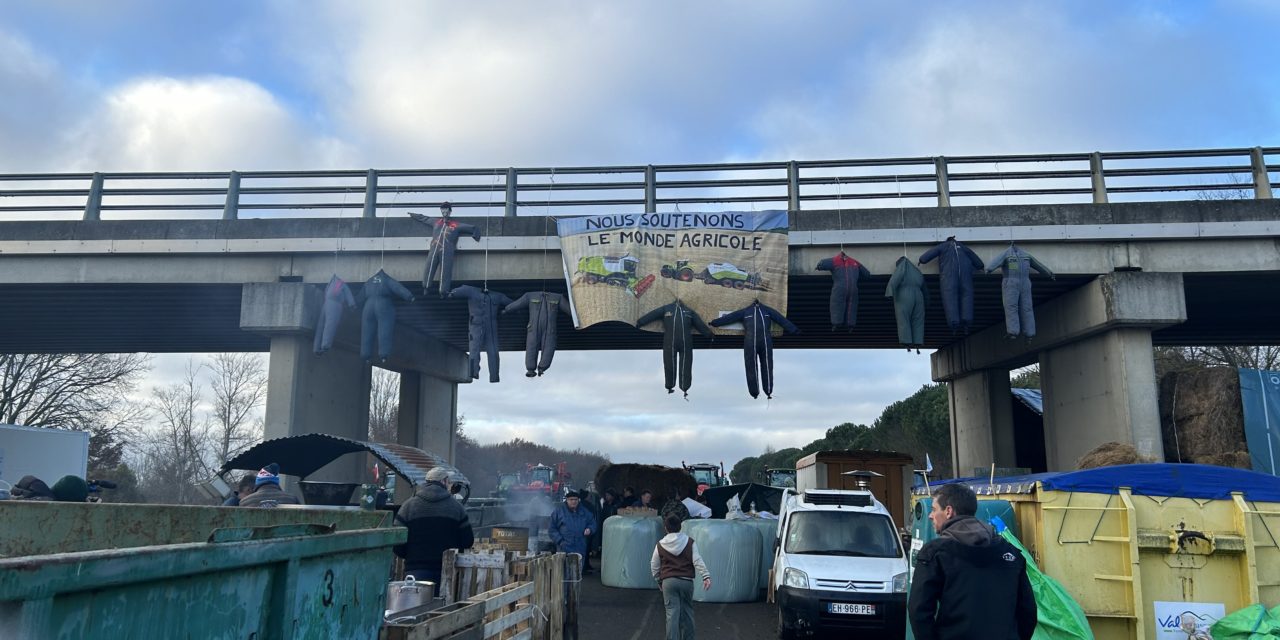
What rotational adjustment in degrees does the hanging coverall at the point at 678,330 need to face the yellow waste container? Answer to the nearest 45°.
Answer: approximately 45° to its left

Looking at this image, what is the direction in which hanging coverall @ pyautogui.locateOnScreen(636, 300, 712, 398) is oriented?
toward the camera

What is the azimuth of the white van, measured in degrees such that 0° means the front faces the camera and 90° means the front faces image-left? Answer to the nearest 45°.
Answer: approximately 0°

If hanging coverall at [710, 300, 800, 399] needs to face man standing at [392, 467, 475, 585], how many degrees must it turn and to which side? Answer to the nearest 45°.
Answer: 0° — it already faces them

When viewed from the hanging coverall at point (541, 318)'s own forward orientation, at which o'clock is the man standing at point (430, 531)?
The man standing is roughly at 12 o'clock from the hanging coverall.

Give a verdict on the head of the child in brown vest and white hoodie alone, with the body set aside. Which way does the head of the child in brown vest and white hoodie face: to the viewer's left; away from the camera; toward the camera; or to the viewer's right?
away from the camera

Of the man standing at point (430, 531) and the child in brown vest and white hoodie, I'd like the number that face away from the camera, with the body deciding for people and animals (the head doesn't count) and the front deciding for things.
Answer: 2

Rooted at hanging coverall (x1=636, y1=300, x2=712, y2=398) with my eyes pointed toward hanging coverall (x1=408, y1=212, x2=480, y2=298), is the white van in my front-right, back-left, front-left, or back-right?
back-left

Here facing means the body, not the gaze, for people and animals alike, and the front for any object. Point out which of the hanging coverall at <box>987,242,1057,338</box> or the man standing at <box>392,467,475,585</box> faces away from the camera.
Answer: the man standing

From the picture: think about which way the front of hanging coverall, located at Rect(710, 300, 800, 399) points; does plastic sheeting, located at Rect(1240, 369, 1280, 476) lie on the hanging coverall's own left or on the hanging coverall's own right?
on the hanging coverall's own left

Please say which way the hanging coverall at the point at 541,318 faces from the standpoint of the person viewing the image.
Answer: facing the viewer

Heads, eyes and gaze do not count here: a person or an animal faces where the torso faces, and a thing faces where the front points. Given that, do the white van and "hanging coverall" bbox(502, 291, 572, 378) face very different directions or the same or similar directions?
same or similar directions

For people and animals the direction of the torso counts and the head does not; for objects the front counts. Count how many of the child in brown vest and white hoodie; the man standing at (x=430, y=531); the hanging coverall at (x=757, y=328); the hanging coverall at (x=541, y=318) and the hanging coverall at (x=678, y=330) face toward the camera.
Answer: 3

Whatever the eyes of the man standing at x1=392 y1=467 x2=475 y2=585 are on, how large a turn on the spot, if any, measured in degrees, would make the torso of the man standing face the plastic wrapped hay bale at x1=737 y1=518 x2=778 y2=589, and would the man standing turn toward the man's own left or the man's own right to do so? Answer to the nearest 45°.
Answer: approximately 45° to the man's own right

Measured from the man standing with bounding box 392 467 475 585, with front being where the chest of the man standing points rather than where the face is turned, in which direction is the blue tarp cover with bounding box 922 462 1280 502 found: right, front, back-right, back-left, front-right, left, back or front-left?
right

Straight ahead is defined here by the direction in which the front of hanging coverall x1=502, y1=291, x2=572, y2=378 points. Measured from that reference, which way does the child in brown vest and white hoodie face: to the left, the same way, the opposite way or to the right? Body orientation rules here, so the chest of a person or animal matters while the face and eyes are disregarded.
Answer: the opposite way

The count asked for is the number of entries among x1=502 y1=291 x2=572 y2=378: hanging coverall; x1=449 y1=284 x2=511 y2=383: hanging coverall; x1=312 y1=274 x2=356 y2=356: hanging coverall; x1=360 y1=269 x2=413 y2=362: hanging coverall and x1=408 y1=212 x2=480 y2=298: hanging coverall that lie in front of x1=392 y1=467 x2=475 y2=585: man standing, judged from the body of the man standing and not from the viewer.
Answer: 5

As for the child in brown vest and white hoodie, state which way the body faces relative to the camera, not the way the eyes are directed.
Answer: away from the camera

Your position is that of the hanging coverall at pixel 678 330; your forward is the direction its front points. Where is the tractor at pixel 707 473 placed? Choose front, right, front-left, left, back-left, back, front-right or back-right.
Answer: back

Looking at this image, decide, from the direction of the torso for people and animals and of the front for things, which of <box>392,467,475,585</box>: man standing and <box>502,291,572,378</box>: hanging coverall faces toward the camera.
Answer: the hanging coverall

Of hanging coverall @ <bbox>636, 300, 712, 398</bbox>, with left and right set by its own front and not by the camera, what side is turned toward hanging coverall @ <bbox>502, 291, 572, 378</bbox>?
right
